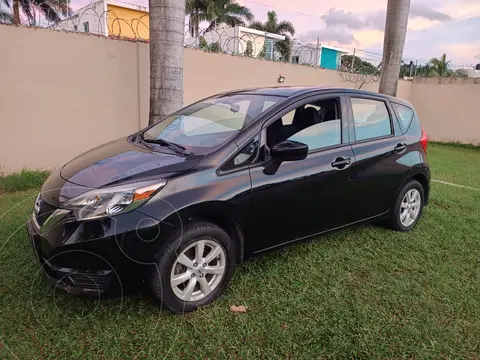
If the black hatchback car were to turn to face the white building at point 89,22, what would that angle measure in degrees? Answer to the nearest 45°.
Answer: approximately 90° to its right

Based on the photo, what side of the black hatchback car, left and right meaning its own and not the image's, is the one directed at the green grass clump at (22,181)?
right

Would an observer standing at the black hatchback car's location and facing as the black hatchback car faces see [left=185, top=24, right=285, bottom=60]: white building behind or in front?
behind

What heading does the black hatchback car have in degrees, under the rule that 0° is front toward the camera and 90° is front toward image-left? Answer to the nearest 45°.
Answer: approximately 45°

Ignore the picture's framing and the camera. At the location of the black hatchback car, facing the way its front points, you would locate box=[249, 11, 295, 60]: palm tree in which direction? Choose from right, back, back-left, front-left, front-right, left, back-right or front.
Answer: back-right

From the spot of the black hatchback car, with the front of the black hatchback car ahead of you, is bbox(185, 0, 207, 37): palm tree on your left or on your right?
on your right

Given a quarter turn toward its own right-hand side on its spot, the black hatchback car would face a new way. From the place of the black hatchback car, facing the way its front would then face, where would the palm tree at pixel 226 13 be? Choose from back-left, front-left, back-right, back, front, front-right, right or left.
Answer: front-right
